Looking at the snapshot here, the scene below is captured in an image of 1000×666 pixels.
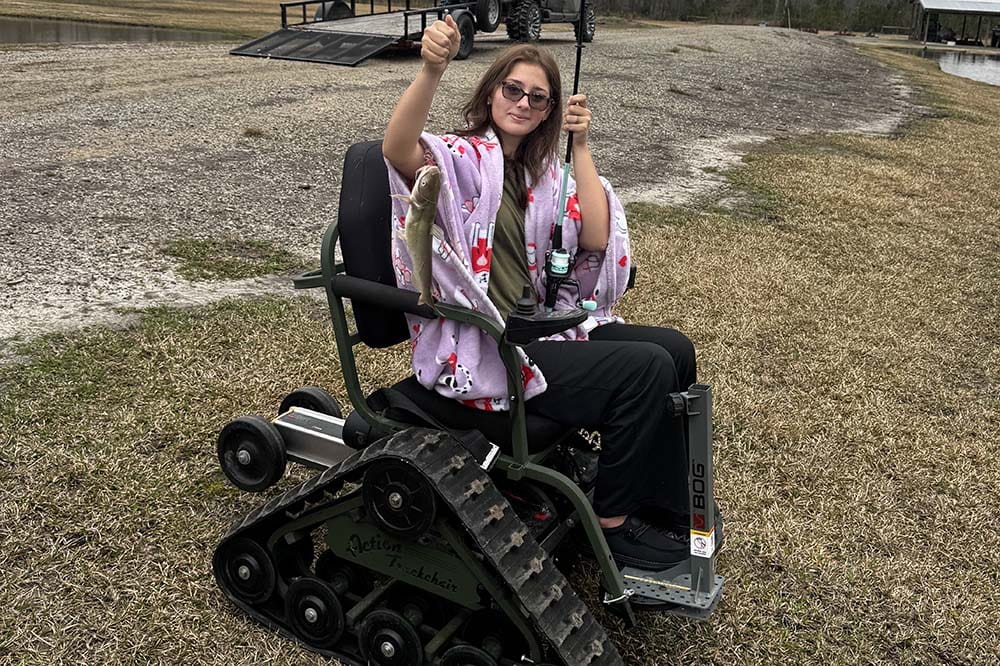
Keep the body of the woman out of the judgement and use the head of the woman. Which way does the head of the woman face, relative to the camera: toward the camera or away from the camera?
toward the camera

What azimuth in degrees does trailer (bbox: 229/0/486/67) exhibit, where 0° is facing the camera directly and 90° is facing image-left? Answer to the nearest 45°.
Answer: approximately 225°

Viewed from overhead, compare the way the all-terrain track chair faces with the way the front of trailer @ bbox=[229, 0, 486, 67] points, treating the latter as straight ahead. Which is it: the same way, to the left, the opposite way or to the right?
to the right

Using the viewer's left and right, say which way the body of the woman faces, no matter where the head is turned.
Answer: facing the viewer and to the right of the viewer

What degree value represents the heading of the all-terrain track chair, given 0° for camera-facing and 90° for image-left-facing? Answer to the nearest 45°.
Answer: approximately 315°

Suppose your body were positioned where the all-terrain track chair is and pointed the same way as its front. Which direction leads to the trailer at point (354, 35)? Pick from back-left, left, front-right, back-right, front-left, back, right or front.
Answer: back-left

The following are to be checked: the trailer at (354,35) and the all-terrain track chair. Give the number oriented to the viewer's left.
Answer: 0
